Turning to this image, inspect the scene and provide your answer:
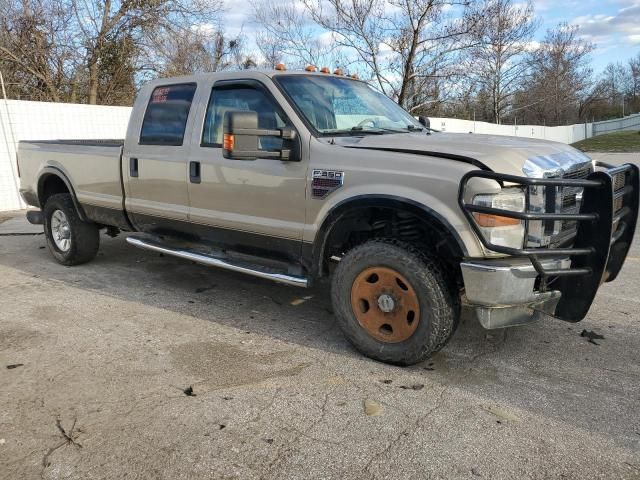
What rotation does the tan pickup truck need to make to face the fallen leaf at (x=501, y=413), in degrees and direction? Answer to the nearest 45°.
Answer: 0° — it already faces it

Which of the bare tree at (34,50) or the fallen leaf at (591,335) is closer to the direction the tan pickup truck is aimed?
the fallen leaf

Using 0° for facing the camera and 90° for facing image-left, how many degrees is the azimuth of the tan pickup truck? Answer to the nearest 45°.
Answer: approximately 315°

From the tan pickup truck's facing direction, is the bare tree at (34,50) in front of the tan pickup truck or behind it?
behind

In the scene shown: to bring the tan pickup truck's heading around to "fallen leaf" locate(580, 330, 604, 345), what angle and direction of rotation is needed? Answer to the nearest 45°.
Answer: approximately 45° to its left

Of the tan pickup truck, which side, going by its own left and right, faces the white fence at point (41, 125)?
back

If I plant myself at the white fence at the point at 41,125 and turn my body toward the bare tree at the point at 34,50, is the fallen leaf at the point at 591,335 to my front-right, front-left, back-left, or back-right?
back-right

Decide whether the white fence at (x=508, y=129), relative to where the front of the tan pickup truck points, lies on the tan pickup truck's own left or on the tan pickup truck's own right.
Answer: on the tan pickup truck's own left
